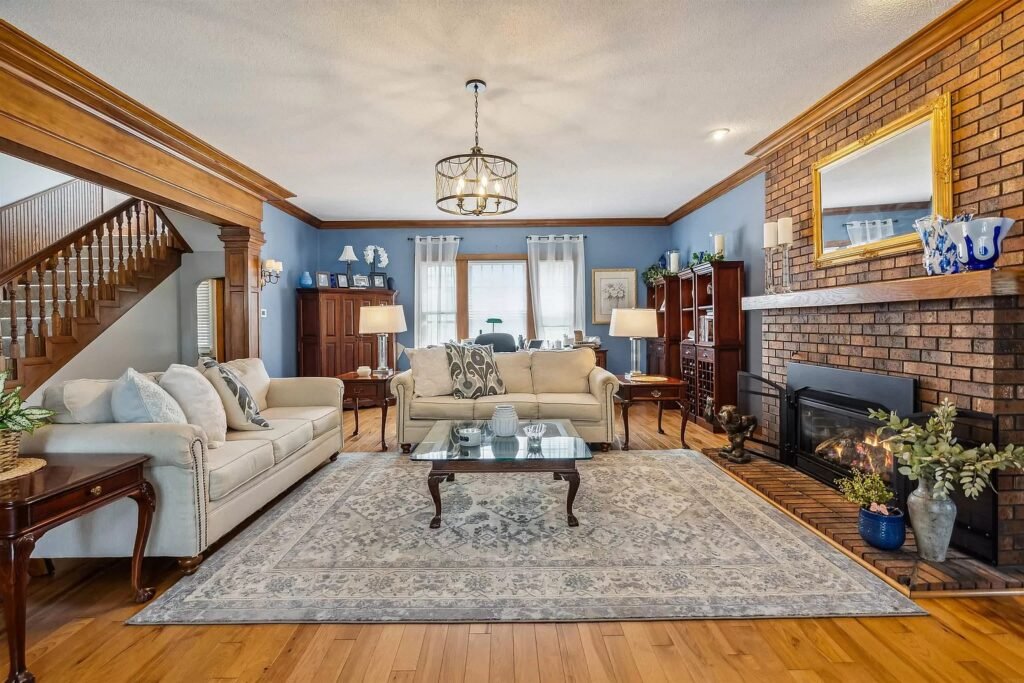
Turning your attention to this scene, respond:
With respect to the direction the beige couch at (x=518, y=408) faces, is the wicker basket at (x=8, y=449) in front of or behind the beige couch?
in front

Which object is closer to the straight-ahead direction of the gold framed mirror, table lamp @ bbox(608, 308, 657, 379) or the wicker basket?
the wicker basket

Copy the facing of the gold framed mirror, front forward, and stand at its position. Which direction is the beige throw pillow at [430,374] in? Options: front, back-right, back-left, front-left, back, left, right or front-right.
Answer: front-right

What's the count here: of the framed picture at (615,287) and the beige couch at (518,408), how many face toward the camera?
2

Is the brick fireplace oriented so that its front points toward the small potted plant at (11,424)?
yes

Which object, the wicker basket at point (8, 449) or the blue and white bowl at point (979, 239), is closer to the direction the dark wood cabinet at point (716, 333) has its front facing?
the wicker basket

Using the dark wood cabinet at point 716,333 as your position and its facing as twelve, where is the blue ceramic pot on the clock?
The blue ceramic pot is roughly at 10 o'clock from the dark wood cabinet.

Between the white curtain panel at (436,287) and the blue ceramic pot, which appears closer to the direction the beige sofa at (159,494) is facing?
the blue ceramic pot

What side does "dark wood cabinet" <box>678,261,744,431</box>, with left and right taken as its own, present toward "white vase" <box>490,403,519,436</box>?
front

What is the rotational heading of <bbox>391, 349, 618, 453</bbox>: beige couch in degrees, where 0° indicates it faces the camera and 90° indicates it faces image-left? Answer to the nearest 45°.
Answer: approximately 0°

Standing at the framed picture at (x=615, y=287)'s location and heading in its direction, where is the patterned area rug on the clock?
The patterned area rug is roughly at 12 o'clock from the framed picture.

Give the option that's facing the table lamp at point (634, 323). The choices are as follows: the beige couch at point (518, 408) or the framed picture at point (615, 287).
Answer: the framed picture

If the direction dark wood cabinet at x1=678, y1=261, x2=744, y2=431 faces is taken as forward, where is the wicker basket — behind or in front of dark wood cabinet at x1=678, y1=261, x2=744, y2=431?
in front

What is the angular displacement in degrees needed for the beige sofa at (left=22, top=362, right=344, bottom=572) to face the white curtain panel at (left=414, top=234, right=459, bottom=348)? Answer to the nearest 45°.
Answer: approximately 90° to its left

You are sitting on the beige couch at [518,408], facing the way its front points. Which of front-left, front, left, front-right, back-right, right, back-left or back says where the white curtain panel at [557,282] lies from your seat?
back
